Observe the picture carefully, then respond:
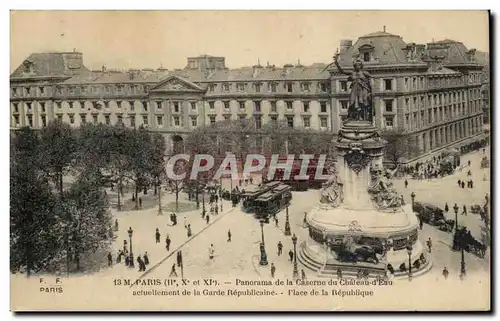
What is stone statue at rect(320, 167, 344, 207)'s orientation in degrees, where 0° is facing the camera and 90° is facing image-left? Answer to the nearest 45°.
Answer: approximately 45°

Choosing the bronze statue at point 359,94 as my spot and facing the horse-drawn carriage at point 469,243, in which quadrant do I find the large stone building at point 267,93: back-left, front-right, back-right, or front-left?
back-left

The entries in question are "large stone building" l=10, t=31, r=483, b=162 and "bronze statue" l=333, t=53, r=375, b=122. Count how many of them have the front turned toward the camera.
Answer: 2

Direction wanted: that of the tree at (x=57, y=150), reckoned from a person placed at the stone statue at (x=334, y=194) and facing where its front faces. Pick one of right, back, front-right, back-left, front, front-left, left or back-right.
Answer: front-right

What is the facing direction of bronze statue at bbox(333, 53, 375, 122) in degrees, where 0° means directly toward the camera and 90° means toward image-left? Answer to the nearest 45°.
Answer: approximately 0°
